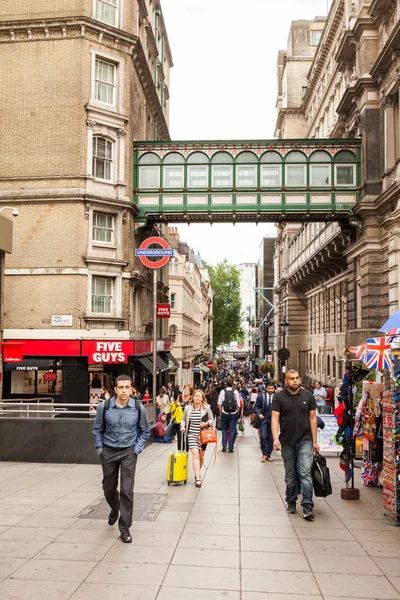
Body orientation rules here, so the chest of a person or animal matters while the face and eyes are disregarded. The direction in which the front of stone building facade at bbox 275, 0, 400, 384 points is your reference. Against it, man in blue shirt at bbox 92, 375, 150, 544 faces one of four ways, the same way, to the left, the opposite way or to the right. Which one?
to the left

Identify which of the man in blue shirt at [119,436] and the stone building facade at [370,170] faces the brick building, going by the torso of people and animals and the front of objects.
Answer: the stone building facade

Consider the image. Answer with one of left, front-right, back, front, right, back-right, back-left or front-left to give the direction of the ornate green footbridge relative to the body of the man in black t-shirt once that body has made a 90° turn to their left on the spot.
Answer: left

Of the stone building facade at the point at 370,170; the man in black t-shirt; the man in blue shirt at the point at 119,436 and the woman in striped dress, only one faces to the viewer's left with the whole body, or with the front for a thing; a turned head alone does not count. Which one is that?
the stone building facade

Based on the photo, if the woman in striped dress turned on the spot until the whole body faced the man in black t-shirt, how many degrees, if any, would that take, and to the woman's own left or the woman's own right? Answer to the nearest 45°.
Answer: approximately 45° to the woman's own left

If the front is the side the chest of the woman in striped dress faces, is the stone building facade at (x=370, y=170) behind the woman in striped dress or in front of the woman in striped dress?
behind

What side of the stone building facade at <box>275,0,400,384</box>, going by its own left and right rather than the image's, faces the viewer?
left

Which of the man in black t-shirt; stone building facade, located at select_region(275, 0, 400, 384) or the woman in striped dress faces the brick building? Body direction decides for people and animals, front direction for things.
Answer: the stone building facade

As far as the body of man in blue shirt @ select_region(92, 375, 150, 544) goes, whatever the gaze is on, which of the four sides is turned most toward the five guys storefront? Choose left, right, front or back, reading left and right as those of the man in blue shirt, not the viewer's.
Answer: back

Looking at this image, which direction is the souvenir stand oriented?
to the viewer's left
